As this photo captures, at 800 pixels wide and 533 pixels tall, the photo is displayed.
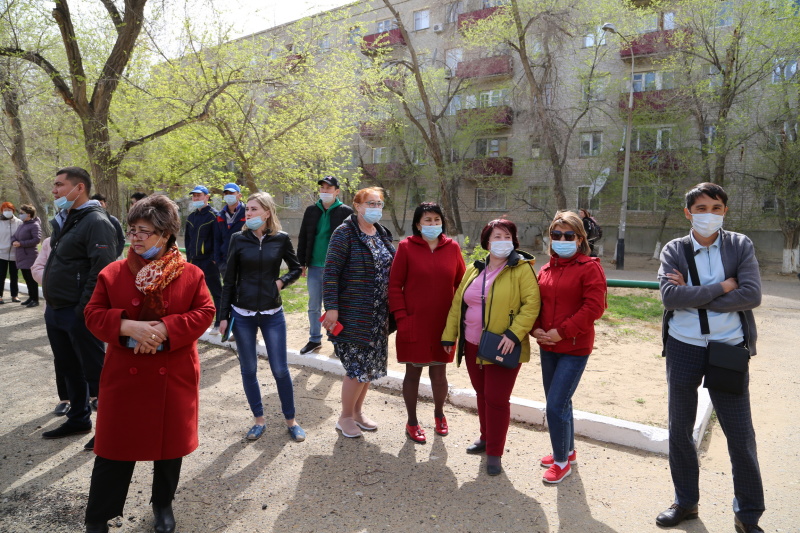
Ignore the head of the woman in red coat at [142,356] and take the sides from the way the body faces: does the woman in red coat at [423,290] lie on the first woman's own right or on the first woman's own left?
on the first woman's own left

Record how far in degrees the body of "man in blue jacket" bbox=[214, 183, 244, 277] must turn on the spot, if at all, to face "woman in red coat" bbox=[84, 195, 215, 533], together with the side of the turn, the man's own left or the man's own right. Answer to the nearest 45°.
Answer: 0° — they already face them

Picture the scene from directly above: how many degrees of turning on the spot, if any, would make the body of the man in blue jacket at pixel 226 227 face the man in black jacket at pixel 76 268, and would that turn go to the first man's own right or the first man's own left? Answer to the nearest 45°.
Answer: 0° — they already face them

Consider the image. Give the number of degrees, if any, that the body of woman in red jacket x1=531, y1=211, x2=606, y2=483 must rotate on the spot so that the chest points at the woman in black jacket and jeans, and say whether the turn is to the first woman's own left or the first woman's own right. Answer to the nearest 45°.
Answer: approximately 45° to the first woman's own right

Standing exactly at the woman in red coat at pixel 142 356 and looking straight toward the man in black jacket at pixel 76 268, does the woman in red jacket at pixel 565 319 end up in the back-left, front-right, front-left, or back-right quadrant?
back-right
